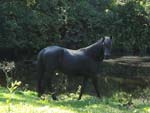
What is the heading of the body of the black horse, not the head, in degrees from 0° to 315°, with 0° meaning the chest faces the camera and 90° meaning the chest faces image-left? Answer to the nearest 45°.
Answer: approximately 270°
